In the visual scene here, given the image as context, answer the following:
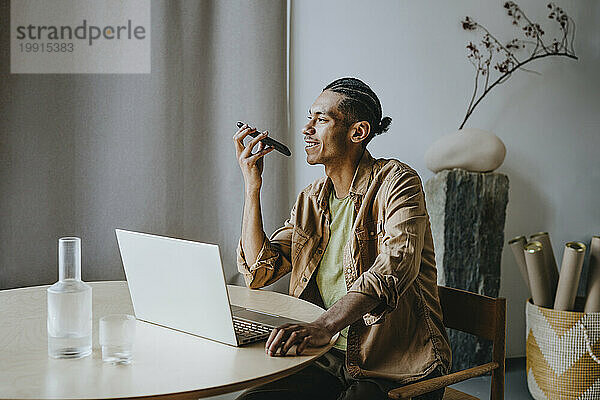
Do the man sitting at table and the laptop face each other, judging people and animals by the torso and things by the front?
yes

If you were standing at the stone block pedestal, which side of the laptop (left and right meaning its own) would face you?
front

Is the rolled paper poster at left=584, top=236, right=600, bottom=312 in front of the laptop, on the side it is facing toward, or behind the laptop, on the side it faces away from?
in front

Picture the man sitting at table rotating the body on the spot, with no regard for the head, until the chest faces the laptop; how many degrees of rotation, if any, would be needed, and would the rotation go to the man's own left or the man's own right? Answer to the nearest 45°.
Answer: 0° — they already face it

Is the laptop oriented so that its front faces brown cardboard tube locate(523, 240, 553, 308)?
yes

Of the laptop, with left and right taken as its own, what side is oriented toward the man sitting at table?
front

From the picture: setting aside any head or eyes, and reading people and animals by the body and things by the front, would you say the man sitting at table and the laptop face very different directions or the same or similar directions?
very different directions

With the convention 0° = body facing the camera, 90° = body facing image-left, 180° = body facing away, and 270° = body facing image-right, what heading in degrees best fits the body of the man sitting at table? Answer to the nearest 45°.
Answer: approximately 45°

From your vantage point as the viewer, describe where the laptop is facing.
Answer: facing away from the viewer and to the right of the viewer

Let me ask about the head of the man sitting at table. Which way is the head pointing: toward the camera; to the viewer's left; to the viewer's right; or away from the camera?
to the viewer's left

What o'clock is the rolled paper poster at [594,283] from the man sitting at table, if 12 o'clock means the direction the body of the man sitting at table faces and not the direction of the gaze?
The rolled paper poster is roughly at 6 o'clock from the man sitting at table.

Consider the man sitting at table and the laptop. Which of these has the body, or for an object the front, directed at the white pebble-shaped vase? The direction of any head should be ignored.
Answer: the laptop

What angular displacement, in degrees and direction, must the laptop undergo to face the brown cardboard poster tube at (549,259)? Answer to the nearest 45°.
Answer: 0° — it already faces it
